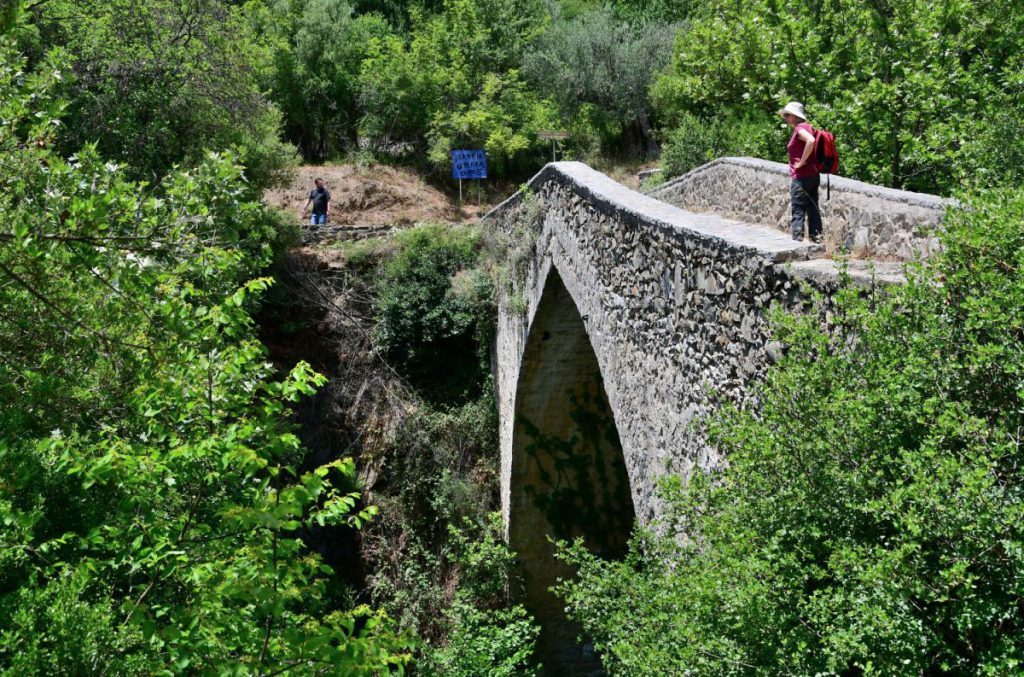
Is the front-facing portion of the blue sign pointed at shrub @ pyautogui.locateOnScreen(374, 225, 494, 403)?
yes

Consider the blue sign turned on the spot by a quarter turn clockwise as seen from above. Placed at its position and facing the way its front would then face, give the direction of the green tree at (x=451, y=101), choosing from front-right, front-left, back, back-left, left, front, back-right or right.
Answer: right

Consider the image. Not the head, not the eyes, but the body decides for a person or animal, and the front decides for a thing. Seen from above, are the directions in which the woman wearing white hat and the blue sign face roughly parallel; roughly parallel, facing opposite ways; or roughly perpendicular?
roughly perpendicular

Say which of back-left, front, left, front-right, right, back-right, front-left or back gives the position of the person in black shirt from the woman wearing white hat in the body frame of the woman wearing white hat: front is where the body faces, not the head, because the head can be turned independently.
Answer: front-right

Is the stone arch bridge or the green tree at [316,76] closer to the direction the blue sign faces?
the stone arch bridge

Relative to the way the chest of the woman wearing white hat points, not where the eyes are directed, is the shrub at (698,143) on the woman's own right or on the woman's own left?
on the woman's own right

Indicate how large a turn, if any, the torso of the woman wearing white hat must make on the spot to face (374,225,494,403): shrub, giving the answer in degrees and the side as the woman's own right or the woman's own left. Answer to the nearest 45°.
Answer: approximately 45° to the woman's own right

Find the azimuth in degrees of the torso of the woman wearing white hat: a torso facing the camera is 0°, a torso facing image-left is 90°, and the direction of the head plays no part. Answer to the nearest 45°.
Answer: approximately 90°

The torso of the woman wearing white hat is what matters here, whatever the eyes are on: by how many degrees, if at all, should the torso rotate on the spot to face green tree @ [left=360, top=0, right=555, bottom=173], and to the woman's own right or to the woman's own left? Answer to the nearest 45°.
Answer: approximately 45° to the woman's own right

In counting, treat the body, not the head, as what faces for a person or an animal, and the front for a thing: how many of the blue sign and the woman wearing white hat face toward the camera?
1

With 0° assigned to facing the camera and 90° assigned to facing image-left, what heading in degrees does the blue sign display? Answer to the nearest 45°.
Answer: approximately 0°
